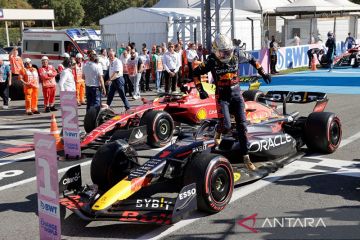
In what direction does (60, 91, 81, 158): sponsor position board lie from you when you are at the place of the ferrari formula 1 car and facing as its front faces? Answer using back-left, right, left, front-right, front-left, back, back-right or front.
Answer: front

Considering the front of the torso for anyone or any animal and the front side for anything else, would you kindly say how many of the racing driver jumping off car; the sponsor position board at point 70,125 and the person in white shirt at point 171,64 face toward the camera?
3

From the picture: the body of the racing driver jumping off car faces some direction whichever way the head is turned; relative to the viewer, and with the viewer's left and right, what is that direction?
facing the viewer

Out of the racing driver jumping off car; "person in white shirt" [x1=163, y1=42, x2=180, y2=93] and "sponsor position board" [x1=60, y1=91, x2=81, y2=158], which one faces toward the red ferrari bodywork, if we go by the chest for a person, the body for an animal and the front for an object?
the person in white shirt

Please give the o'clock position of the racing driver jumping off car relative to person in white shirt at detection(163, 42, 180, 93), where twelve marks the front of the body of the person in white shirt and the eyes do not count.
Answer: The racing driver jumping off car is roughly at 12 o'clock from the person in white shirt.

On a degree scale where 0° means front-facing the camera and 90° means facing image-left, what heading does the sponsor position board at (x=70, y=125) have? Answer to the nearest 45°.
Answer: approximately 0°

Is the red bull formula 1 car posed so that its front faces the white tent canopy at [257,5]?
no

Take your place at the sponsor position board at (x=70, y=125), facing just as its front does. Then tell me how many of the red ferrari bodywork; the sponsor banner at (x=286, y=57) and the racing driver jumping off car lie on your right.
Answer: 0

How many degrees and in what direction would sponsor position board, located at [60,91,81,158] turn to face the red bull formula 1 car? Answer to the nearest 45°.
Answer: approximately 45° to its left

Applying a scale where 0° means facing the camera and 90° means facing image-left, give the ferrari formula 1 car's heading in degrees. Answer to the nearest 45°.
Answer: approximately 45°

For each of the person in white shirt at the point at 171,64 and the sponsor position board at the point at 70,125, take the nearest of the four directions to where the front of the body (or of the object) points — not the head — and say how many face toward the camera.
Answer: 2

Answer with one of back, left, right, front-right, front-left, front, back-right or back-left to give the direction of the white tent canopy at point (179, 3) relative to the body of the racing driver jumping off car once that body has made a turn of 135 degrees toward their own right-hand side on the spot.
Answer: front-right

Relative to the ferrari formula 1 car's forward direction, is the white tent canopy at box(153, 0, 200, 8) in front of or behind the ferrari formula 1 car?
behind

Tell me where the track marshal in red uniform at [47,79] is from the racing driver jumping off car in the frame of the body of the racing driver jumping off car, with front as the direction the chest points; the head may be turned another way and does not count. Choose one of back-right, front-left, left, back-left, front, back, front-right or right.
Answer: back-right

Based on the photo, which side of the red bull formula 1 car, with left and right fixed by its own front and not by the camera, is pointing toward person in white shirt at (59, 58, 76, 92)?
right

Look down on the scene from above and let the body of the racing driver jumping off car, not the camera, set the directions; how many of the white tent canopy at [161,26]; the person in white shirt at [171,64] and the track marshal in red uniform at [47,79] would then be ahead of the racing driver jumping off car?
0
